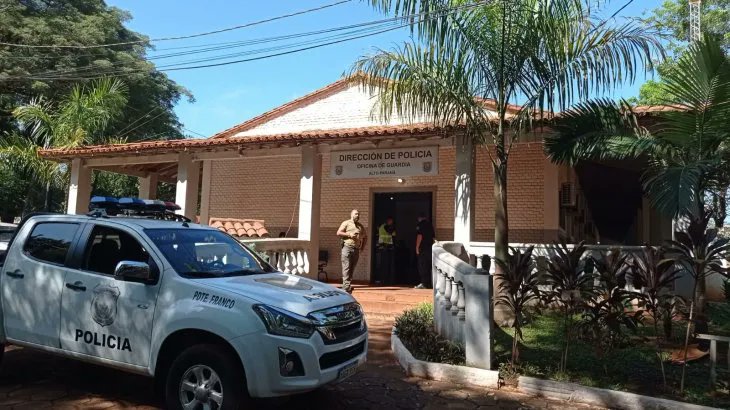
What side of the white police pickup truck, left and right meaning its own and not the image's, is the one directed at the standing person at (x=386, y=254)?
left

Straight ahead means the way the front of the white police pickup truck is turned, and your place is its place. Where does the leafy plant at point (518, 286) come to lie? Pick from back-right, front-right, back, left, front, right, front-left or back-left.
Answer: front-left

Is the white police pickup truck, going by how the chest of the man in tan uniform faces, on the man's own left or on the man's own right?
on the man's own right

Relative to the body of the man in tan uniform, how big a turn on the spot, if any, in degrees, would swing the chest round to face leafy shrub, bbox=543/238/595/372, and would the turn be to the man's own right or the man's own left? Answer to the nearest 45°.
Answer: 0° — they already face it

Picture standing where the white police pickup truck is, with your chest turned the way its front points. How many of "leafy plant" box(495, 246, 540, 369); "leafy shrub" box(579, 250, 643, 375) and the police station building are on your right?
0

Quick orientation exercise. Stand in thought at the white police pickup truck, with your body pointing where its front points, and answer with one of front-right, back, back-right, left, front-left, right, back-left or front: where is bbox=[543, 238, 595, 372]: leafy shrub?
front-left

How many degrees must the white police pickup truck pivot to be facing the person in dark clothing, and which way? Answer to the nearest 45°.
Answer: approximately 90° to its left

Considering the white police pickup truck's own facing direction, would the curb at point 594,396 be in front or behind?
in front

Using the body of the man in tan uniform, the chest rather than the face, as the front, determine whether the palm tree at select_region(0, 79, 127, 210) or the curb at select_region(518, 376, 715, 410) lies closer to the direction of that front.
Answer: the curb

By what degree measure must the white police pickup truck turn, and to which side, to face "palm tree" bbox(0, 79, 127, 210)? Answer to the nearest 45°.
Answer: approximately 135° to its left

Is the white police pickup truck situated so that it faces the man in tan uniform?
no

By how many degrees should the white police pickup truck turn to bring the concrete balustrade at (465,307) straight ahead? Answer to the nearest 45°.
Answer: approximately 45° to its left

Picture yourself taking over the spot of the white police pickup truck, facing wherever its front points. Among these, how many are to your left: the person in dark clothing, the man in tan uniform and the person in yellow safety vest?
3

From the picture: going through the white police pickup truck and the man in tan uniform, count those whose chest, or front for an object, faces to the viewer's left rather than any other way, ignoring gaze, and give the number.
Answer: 0

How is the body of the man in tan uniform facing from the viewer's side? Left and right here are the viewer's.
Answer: facing the viewer and to the right of the viewer
